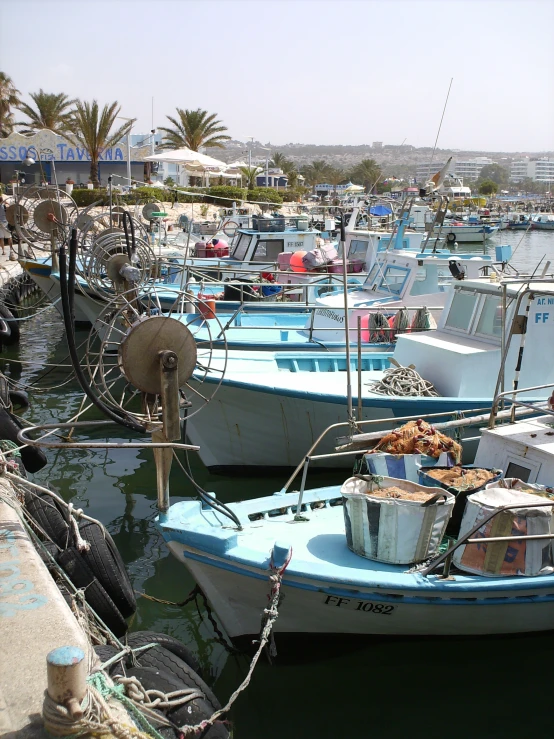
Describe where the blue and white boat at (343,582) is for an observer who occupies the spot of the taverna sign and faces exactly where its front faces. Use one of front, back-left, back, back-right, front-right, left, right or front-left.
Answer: front

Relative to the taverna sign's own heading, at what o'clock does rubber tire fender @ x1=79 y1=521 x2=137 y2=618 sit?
The rubber tire fender is roughly at 12 o'clock from the taverna sign.

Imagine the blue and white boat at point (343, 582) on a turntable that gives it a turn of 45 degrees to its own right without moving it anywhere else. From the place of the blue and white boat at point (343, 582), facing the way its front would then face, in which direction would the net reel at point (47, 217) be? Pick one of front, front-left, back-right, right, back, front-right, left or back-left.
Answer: front

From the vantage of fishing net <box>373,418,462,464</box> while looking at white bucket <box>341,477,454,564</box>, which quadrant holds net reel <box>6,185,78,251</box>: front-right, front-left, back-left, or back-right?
back-right

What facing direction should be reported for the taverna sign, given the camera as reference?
facing the viewer

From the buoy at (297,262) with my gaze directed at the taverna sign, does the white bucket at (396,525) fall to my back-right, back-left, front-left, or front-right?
back-left

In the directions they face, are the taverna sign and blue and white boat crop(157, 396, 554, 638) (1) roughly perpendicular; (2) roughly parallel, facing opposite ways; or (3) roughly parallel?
roughly perpendicular

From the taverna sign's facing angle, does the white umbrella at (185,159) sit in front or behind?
in front

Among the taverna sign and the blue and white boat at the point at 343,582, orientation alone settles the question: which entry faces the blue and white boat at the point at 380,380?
the taverna sign

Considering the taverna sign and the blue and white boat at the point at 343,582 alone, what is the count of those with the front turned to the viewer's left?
1

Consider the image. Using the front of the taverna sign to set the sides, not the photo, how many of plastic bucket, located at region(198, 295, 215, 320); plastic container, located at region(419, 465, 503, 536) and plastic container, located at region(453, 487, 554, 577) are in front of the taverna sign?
3

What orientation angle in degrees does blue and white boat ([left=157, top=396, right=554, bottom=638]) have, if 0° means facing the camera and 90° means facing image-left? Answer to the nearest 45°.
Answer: approximately 90°

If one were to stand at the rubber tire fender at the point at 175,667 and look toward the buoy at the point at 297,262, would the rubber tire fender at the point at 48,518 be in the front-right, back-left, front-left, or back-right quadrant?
front-left

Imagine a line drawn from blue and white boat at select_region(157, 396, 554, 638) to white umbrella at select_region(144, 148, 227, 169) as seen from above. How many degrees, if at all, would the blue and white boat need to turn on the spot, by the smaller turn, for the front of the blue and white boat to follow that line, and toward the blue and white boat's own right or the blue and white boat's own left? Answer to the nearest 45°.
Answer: approximately 90° to the blue and white boat's own right

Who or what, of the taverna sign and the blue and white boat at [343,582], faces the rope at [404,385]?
the taverna sign

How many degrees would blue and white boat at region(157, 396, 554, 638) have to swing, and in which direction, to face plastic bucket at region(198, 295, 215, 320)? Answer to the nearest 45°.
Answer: approximately 45° to its right

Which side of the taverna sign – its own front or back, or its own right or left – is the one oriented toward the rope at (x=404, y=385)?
front

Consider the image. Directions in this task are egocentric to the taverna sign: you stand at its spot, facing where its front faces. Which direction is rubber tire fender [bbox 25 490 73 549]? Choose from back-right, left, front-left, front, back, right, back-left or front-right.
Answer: front

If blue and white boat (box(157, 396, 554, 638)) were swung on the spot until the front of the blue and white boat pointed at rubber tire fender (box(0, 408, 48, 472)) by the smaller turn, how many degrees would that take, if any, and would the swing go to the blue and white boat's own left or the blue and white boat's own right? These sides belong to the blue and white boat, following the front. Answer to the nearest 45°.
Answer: approximately 45° to the blue and white boat's own right
